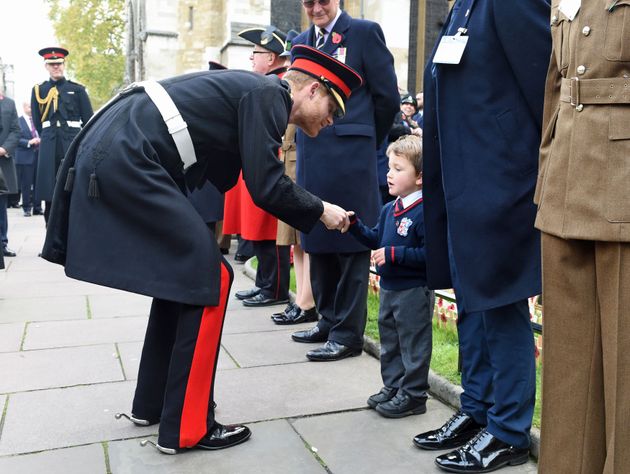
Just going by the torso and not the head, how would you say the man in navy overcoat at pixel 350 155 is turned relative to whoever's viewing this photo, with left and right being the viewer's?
facing the viewer and to the left of the viewer

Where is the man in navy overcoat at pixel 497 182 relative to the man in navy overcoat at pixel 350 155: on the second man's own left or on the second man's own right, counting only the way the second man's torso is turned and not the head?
on the second man's own left

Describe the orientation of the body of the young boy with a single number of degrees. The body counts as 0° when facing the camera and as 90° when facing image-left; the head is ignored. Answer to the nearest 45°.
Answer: approximately 45°

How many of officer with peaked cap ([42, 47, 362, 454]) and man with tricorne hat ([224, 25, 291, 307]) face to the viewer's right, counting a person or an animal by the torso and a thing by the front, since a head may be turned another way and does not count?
1

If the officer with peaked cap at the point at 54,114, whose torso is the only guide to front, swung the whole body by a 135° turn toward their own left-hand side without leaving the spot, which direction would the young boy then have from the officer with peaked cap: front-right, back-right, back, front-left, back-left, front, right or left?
back-right

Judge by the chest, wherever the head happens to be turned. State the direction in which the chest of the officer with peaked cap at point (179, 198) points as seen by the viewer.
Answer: to the viewer's right

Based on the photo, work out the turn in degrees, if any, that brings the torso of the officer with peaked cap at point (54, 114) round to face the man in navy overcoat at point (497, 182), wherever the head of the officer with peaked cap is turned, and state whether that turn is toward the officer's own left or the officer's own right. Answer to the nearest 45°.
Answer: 0° — they already face them
